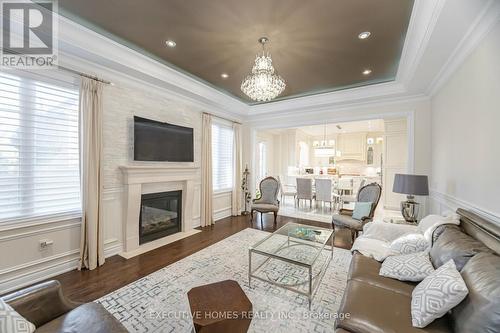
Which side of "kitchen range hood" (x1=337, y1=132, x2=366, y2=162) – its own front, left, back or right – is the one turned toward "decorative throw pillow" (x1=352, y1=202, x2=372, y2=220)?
front

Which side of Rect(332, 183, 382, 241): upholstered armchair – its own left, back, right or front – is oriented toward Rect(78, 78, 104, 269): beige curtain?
front

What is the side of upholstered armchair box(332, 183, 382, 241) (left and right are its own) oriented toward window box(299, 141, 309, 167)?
right

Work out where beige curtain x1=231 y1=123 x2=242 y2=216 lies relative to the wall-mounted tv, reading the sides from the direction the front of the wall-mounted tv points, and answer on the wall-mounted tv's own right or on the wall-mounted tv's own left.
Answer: on the wall-mounted tv's own left

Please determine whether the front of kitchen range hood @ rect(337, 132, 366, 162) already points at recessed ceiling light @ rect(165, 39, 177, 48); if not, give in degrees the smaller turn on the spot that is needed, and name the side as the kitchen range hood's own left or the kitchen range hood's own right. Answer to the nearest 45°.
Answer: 0° — it already faces it

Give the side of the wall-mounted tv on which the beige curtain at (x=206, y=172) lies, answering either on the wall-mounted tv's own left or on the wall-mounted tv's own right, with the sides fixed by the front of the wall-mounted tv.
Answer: on the wall-mounted tv's own left

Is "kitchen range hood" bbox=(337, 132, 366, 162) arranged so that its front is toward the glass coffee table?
yes

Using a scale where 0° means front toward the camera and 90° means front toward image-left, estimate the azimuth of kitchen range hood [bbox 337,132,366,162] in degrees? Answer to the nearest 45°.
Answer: approximately 0°

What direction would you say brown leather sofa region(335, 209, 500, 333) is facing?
to the viewer's left
